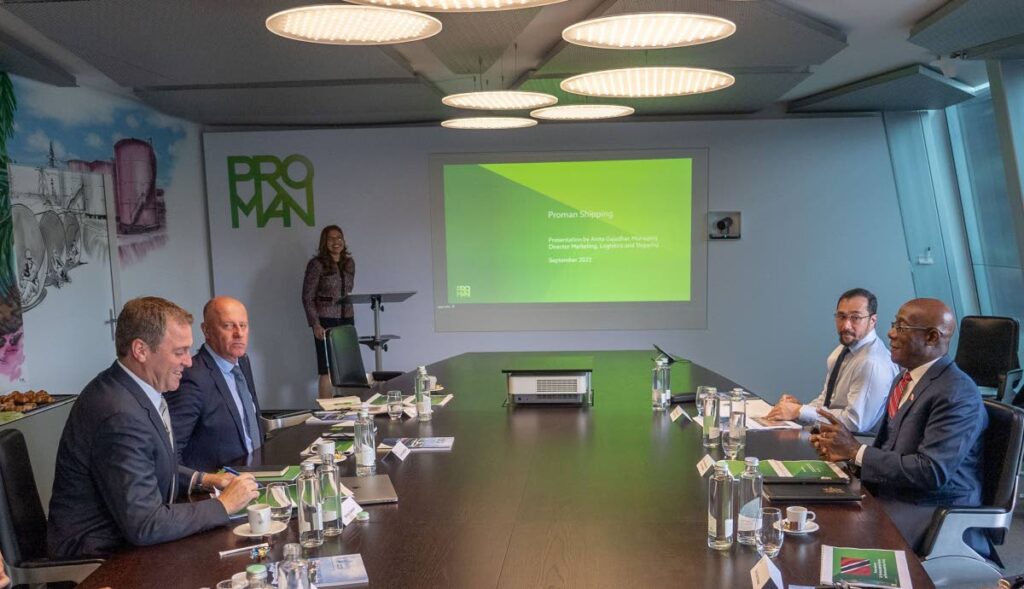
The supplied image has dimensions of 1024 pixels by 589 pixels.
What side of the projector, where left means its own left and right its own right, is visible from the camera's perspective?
back

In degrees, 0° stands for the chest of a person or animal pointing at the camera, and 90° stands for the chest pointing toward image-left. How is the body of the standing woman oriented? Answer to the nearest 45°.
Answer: approximately 315°

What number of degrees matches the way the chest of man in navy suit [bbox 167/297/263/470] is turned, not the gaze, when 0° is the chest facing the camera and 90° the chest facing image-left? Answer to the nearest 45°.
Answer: approximately 315°

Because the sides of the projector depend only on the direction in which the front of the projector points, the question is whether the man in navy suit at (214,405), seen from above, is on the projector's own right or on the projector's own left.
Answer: on the projector's own left

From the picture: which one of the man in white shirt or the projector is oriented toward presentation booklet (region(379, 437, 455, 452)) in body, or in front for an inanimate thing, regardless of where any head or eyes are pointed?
the man in white shirt

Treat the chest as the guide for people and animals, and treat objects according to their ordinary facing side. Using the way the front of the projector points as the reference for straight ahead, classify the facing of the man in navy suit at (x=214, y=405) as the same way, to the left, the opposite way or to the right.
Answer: to the right

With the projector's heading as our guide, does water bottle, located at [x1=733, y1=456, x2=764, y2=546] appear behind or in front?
behind

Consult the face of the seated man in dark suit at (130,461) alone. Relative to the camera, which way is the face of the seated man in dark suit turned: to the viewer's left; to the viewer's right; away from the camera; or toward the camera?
to the viewer's right

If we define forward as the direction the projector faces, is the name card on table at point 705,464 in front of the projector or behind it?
behind

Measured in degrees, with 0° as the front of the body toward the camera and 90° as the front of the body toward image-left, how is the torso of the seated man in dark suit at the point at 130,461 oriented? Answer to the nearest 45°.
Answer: approximately 270°

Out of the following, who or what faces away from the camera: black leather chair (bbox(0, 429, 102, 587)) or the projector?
the projector

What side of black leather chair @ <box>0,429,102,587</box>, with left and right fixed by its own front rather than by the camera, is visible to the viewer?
right
